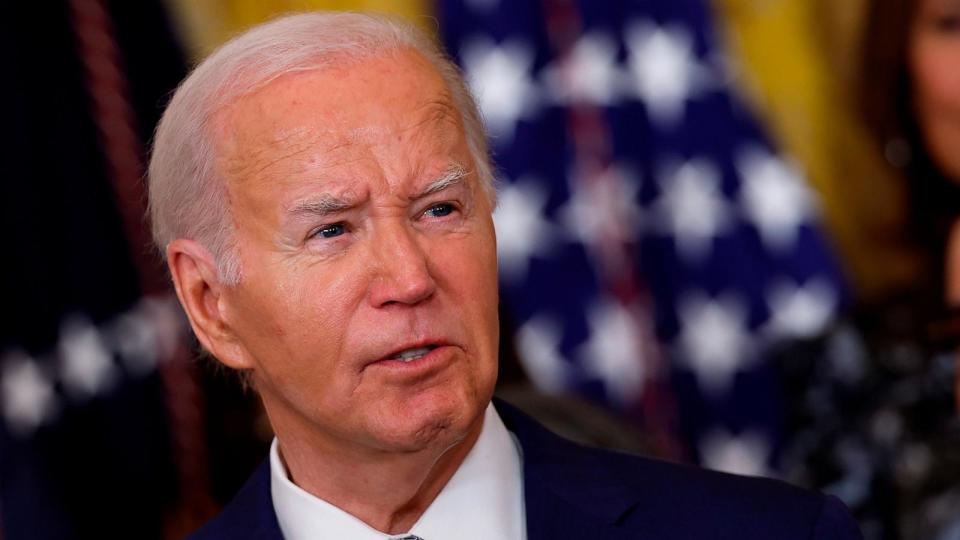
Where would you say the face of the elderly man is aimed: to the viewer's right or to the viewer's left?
to the viewer's right

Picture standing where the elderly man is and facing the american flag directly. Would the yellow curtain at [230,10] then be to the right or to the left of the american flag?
left
